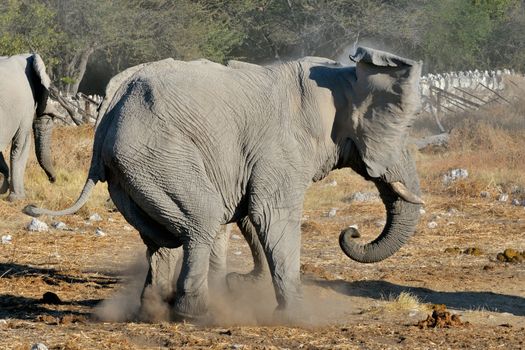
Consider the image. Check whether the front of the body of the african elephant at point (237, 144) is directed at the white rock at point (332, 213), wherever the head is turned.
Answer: no

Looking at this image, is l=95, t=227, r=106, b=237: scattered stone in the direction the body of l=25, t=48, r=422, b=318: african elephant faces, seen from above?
no

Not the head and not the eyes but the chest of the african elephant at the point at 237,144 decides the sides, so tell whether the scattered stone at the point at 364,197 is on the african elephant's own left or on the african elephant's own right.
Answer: on the african elephant's own left

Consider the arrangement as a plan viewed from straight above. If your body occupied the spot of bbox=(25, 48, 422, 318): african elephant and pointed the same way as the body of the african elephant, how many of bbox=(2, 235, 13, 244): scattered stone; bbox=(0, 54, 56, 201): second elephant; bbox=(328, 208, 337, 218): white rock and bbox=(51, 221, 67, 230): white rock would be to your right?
0

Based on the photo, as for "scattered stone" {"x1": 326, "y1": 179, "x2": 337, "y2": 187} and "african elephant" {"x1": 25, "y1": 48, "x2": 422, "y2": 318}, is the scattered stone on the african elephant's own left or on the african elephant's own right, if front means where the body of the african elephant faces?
on the african elephant's own left

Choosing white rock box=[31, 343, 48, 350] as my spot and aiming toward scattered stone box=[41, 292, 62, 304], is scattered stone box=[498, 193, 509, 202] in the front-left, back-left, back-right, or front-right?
front-right

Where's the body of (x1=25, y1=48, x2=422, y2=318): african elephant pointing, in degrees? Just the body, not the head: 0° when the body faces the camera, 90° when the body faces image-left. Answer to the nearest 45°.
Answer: approximately 270°
